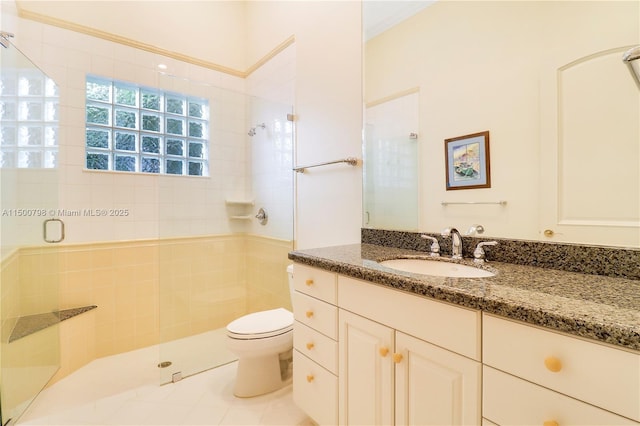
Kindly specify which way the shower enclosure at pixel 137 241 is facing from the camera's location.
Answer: facing the viewer and to the right of the viewer

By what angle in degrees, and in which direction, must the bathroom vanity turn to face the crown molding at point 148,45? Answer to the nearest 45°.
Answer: approximately 45° to its right

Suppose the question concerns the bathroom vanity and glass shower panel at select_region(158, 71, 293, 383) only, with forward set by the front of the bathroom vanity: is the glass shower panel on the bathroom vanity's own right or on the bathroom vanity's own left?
on the bathroom vanity's own right

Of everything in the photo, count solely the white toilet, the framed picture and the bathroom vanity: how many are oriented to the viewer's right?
0

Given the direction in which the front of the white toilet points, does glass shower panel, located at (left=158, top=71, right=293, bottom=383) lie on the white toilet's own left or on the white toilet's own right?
on the white toilet's own right

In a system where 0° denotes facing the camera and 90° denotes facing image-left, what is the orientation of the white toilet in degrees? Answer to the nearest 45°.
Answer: approximately 45°

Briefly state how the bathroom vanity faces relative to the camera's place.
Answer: facing the viewer and to the left of the viewer

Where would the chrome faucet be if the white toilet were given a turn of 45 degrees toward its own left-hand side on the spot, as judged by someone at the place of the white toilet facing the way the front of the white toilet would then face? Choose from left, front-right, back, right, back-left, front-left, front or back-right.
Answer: front-left

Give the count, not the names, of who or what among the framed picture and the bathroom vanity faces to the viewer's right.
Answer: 0

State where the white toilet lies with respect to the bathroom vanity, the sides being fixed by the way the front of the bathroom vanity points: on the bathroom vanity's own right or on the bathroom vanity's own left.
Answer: on the bathroom vanity's own right
